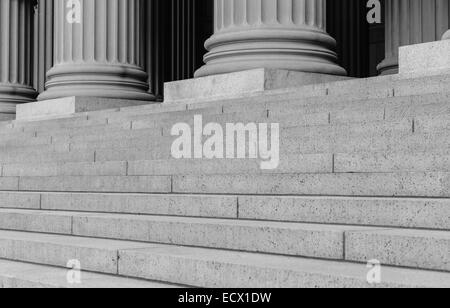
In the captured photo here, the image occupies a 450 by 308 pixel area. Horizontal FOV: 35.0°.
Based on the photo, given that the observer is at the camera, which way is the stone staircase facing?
facing the viewer and to the left of the viewer

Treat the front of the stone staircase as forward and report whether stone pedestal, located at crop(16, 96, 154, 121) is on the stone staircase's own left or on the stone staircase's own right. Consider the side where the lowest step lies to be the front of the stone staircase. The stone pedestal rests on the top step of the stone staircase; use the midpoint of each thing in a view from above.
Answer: on the stone staircase's own right

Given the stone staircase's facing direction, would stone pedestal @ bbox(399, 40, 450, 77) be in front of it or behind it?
behind

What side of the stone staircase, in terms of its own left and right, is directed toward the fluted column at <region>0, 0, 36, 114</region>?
right

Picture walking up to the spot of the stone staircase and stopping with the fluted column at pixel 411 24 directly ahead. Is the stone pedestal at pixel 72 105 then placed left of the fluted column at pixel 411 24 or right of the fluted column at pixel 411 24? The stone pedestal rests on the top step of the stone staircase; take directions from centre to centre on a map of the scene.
left

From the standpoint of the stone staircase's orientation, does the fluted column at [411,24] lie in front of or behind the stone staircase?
behind
